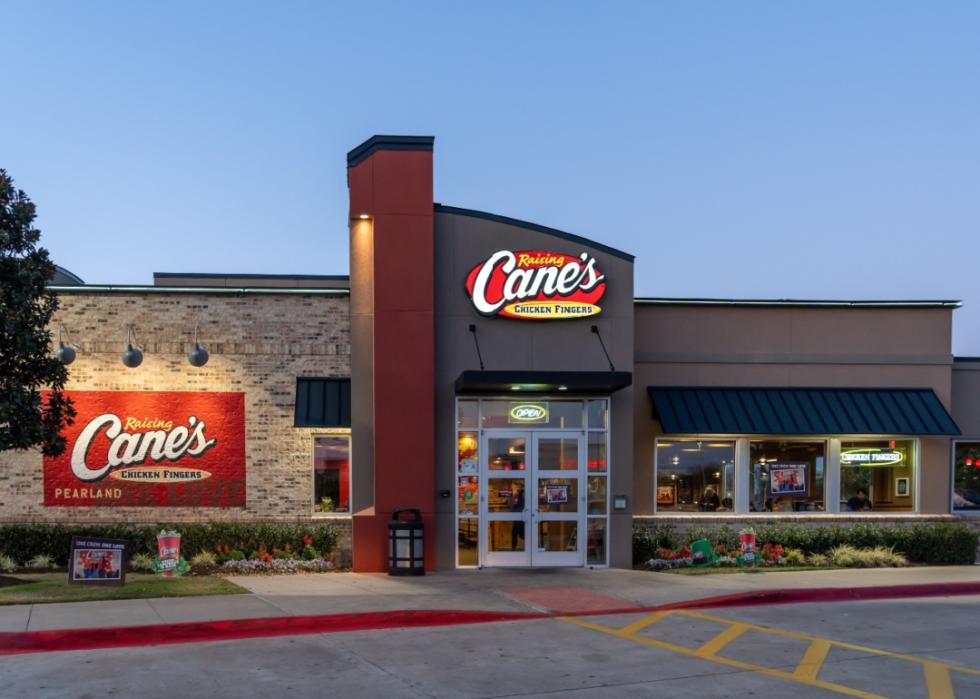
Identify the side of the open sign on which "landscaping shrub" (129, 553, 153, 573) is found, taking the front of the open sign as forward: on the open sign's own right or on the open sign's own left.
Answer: on the open sign's own right

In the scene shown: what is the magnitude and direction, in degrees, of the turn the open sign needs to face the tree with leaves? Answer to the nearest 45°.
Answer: approximately 45° to its right

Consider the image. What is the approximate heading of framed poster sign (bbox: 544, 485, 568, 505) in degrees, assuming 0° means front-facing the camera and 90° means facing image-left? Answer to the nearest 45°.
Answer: approximately 0°

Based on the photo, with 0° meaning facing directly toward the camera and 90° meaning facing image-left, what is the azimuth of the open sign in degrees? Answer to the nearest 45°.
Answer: approximately 0°
